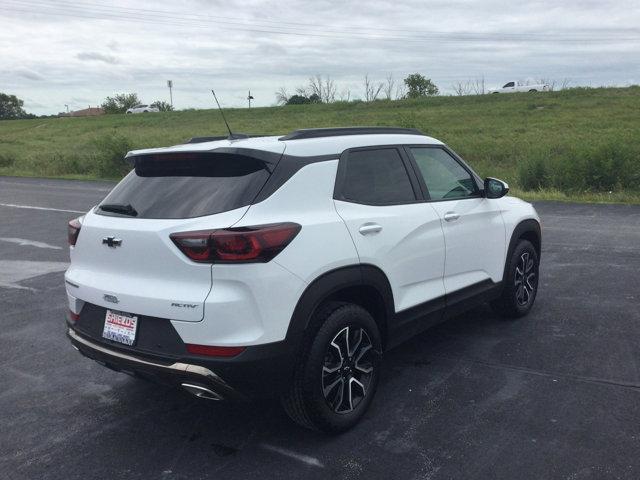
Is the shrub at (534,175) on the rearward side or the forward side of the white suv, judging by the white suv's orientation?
on the forward side

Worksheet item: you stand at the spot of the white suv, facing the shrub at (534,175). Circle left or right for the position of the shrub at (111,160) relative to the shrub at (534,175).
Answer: left

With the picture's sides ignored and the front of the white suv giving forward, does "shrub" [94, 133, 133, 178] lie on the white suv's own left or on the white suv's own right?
on the white suv's own left

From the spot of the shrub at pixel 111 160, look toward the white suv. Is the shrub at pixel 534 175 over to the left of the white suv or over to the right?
left

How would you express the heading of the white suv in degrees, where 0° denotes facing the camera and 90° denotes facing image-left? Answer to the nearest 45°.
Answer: approximately 225°
